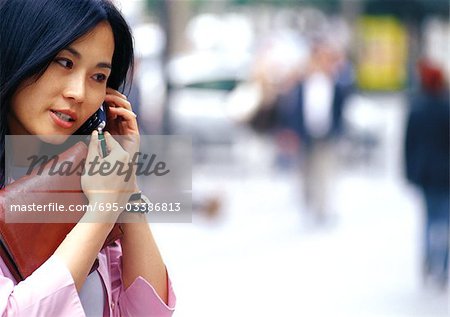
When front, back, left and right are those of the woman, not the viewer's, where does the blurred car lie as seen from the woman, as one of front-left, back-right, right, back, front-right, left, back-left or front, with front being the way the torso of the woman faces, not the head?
back-left

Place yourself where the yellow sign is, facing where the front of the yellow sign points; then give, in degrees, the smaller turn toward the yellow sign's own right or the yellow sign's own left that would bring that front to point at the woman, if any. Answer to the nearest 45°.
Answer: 0° — it already faces them

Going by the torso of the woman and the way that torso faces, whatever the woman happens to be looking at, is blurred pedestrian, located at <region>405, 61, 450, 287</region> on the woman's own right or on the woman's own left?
on the woman's own left

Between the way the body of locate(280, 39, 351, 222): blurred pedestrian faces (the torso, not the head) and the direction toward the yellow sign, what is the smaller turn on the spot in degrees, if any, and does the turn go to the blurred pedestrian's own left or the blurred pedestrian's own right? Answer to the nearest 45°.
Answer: approximately 180°

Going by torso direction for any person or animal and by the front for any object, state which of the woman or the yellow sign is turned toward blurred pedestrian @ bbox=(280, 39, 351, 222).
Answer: the yellow sign

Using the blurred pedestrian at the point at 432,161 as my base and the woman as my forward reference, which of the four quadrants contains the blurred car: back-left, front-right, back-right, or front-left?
back-right

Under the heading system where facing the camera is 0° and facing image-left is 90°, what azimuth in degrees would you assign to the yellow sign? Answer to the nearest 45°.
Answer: approximately 0°

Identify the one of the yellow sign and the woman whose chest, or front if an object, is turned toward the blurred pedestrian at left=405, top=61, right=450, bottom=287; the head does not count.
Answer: the yellow sign
